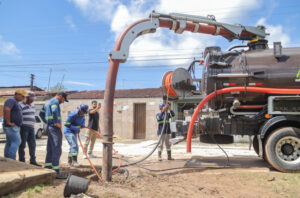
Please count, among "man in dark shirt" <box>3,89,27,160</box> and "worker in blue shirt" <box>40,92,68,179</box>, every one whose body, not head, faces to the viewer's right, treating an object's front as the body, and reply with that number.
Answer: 2

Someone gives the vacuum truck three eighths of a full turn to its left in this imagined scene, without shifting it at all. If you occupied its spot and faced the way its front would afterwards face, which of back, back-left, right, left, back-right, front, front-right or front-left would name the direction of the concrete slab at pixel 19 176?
left

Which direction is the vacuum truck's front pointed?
to the viewer's right

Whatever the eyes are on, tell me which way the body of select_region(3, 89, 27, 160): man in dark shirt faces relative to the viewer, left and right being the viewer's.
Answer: facing to the right of the viewer

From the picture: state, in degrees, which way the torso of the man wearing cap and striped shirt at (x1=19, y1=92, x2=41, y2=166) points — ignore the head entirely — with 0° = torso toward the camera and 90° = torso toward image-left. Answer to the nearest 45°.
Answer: approximately 315°

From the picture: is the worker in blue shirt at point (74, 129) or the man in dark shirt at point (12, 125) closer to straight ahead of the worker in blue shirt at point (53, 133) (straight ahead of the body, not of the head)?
the worker in blue shirt

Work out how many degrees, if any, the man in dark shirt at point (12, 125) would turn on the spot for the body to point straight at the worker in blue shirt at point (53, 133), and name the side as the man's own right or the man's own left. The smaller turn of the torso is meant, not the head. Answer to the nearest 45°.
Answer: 0° — they already face them

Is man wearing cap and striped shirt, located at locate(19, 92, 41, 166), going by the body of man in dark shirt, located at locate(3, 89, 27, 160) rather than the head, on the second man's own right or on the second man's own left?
on the second man's own left

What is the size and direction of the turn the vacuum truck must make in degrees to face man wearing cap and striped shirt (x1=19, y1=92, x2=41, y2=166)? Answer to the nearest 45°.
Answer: approximately 180°

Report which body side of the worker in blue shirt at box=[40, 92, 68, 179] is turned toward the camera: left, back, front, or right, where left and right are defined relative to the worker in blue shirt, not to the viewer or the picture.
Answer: right

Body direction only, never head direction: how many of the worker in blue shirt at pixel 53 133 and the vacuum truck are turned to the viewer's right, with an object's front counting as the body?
2
